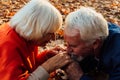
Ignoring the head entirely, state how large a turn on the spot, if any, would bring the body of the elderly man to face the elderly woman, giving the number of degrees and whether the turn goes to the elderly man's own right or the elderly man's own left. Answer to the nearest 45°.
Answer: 0° — they already face them

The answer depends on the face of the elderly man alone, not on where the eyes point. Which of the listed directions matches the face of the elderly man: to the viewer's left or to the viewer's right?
to the viewer's left

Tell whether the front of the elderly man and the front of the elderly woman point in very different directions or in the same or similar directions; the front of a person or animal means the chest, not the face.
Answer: very different directions

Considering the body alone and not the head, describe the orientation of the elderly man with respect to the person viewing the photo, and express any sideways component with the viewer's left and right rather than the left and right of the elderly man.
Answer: facing to the left of the viewer

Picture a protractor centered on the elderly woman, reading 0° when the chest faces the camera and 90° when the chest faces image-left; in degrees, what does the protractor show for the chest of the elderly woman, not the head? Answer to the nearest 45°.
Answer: approximately 270°

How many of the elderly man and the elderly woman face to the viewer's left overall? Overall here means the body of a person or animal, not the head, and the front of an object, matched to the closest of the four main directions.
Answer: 1

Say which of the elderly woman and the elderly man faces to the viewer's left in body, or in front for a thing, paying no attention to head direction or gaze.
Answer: the elderly man
